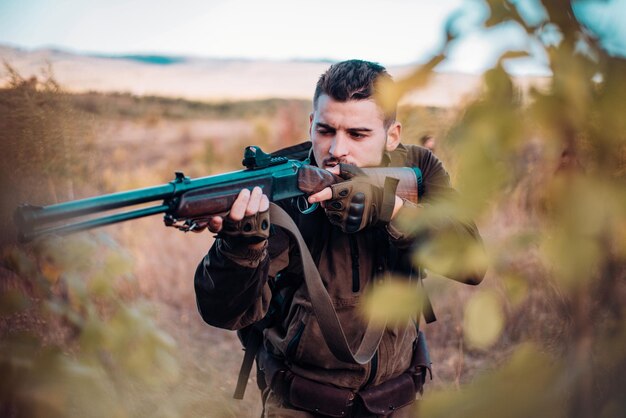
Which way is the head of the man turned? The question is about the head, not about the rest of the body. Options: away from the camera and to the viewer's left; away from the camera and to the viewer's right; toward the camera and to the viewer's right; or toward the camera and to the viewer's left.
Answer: toward the camera and to the viewer's left

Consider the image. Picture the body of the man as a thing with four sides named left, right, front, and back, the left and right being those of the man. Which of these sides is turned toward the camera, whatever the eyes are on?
front
